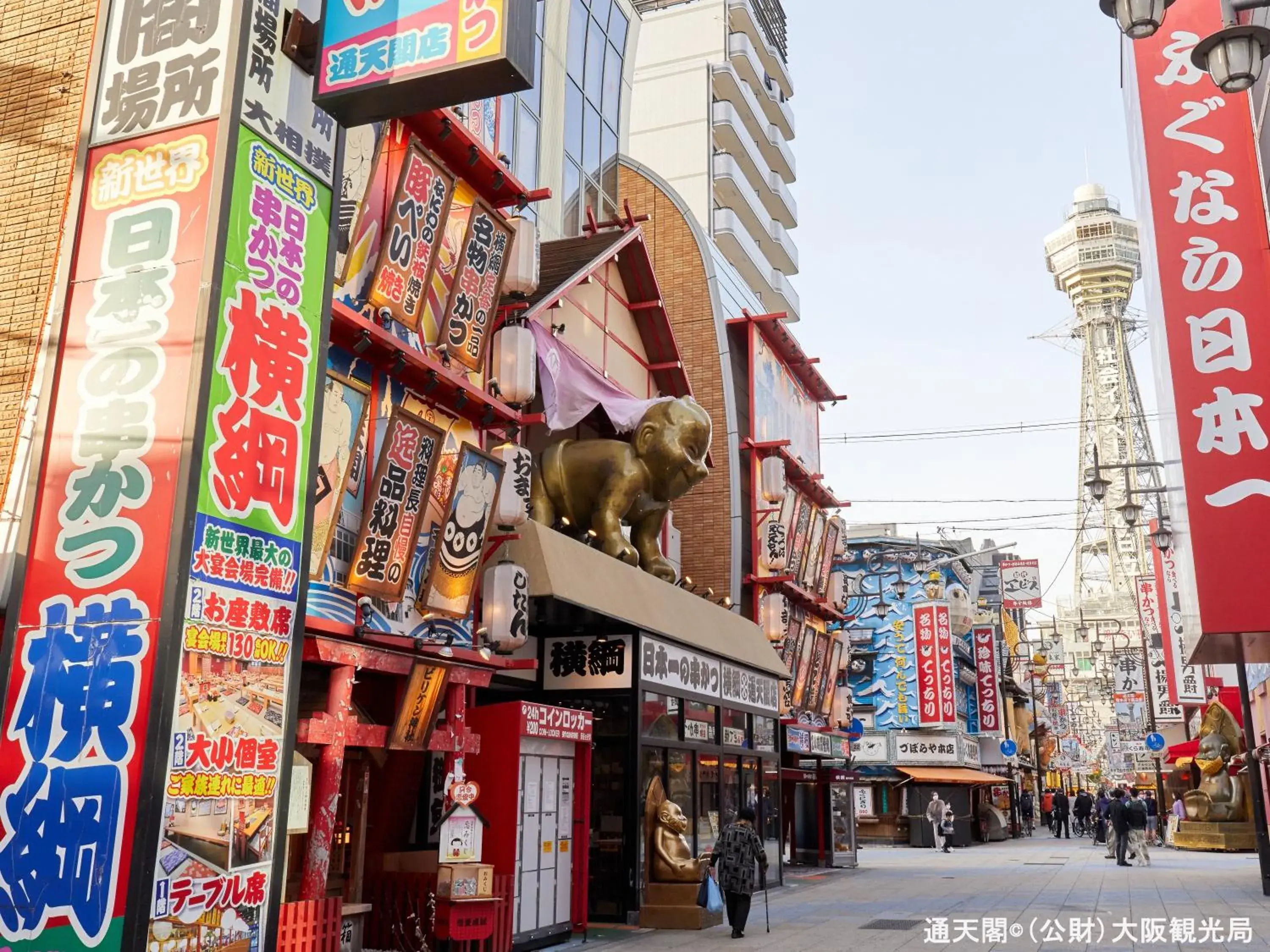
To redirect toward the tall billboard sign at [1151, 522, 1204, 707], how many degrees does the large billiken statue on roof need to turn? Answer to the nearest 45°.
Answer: approximately 90° to its left

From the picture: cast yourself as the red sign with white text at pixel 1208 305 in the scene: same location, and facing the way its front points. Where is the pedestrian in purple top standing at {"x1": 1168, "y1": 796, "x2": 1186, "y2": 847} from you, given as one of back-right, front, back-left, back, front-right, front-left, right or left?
back

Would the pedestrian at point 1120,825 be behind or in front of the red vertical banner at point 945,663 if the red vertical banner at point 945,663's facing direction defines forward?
in front

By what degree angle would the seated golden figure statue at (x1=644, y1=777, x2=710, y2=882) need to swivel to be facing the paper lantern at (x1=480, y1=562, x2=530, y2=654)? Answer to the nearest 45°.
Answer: approximately 135° to its right

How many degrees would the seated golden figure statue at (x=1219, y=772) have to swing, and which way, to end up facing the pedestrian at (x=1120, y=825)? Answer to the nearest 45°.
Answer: approximately 45° to its left

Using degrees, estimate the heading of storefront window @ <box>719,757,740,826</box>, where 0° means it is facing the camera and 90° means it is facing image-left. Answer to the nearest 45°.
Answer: approximately 315°

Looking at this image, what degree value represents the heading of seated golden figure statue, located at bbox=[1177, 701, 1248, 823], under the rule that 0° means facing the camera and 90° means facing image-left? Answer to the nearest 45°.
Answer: approximately 45°

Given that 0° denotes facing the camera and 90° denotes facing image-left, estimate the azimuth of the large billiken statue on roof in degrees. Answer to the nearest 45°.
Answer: approximately 315°

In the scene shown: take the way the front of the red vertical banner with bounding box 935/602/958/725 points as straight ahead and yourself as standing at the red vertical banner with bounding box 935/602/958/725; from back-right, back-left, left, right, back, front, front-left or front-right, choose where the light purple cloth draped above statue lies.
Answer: front

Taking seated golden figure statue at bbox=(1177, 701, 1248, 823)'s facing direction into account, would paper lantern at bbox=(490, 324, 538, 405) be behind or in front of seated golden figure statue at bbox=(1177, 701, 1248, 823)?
in front

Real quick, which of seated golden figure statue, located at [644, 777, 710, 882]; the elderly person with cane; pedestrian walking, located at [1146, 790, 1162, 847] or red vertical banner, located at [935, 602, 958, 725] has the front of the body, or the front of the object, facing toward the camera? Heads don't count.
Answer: the red vertical banner
